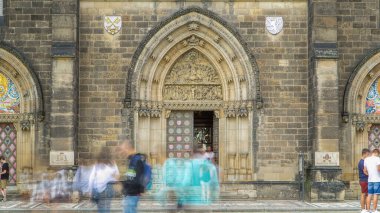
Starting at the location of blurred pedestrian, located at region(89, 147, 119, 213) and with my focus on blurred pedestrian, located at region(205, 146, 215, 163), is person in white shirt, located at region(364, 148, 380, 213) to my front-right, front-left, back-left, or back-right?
front-right

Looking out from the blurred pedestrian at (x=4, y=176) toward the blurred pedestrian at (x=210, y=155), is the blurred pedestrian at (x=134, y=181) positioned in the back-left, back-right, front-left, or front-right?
front-right

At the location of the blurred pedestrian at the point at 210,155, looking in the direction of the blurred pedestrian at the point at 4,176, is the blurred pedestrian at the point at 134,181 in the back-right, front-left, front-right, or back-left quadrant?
front-left

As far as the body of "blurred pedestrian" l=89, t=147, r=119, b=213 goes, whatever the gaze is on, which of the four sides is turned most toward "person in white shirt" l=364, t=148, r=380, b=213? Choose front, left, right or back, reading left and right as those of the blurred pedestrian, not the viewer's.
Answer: right

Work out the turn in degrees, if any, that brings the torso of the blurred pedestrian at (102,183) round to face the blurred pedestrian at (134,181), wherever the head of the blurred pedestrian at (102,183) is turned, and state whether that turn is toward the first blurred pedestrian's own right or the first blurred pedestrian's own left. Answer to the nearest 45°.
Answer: approximately 135° to the first blurred pedestrian's own right

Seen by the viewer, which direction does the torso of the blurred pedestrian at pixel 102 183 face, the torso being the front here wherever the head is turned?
away from the camera

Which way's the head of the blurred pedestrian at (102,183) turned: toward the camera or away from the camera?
away from the camera

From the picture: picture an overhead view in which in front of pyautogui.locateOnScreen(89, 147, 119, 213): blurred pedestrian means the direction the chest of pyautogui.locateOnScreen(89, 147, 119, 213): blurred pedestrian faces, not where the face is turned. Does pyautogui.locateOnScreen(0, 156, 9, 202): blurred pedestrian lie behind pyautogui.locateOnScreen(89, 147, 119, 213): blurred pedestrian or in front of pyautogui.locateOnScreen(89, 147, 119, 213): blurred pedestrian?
in front

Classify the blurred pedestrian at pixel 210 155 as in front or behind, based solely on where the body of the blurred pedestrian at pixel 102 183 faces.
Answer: in front

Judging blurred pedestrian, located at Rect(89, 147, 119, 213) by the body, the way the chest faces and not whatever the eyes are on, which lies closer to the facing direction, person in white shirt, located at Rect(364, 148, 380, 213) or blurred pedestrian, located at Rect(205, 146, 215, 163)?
the blurred pedestrian
